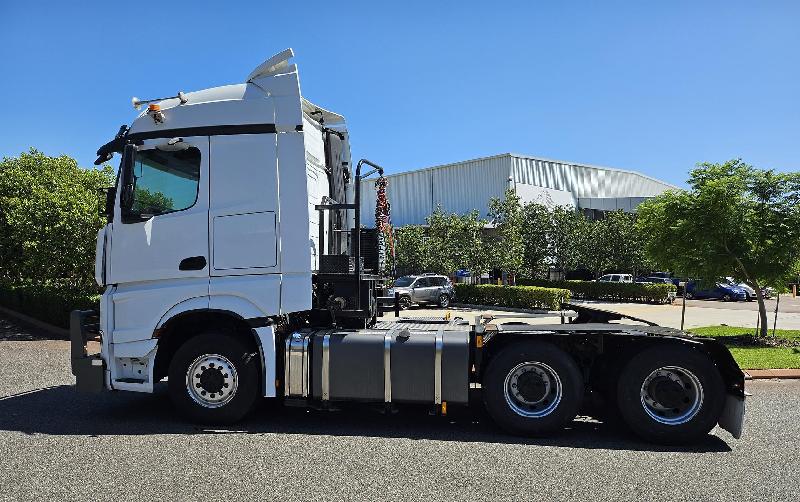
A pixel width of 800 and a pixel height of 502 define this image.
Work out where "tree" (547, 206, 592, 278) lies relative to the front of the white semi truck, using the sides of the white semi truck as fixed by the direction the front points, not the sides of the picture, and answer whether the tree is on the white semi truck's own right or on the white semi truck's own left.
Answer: on the white semi truck's own right

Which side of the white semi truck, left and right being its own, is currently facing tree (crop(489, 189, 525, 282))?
right

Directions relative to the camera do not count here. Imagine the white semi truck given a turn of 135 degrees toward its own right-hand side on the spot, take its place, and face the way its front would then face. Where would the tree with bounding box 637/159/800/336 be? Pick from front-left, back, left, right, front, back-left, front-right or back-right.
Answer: front

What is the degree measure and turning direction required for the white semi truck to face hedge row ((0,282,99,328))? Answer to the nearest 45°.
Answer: approximately 45° to its right

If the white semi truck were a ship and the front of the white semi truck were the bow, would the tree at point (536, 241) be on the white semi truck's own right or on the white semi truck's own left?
on the white semi truck's own right

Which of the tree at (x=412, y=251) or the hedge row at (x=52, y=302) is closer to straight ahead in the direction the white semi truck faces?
the hedge row

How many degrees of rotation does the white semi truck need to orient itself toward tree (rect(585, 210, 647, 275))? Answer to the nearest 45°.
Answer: approximately 135° to its right

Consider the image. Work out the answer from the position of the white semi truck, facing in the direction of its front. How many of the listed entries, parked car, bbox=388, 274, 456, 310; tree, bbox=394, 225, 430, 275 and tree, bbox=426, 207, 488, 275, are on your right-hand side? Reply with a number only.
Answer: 3

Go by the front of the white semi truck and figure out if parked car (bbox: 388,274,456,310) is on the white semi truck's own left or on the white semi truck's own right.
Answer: on the white semi truck's own right

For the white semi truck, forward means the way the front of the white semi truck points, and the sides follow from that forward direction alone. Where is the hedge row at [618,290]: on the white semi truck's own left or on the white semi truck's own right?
on the white semi truck's own right

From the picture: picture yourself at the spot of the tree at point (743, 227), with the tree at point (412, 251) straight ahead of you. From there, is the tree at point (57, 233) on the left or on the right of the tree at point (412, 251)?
left

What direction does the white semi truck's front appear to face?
to the viewer's left

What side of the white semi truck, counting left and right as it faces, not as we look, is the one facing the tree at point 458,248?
right

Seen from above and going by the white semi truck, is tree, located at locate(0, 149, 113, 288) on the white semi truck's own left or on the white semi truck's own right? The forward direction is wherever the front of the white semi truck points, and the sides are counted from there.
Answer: on the white semi truck's own right
